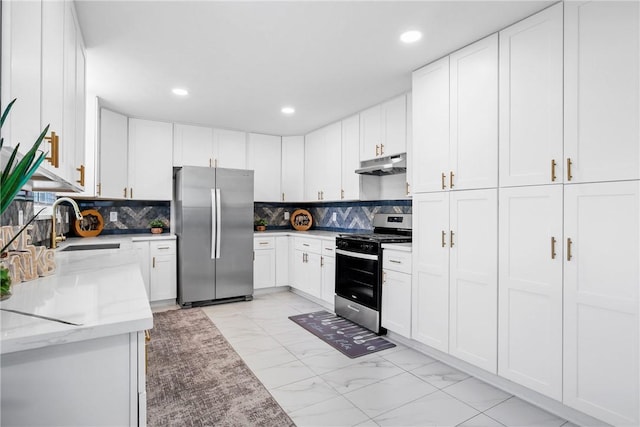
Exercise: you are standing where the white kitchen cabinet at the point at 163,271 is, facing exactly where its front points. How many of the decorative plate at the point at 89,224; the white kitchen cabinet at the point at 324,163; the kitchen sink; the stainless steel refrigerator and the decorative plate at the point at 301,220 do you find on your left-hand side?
3

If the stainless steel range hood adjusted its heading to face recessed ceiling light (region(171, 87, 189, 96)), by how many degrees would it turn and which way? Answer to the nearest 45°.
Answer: approximately 45° to its right

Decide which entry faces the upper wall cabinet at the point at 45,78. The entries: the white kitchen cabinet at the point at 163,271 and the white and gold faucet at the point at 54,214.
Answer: the white kitchen cabinet

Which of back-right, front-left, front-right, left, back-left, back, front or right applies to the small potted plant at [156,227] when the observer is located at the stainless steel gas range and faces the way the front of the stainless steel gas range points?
front-right

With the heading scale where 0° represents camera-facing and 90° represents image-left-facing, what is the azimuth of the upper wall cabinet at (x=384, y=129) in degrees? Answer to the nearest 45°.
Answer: approximately 45°

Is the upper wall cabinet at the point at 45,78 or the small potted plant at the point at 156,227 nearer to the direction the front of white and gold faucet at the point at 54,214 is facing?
the small potted plant

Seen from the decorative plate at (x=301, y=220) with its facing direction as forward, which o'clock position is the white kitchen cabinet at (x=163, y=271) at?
The white kitchen cabinet is roughly at 2 o'clock from the decorative plate.

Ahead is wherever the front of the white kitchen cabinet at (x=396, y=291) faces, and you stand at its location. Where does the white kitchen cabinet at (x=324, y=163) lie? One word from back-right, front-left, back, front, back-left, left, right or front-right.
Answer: right

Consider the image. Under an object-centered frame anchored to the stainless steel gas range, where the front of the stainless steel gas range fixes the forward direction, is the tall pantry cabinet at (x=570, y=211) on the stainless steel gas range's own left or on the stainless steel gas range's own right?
on the stainless steel gas range's own left

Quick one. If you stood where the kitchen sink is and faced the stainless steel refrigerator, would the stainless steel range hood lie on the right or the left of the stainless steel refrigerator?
right

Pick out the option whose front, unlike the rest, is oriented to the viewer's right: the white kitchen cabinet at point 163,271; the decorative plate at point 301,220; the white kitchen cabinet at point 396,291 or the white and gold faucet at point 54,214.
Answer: the white and gold faucet

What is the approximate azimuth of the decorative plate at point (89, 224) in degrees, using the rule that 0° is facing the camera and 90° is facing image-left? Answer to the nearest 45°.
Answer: approximately 0°

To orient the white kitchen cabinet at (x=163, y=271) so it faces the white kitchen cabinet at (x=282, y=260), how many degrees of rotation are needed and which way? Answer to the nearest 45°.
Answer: approximately 90° to its left
